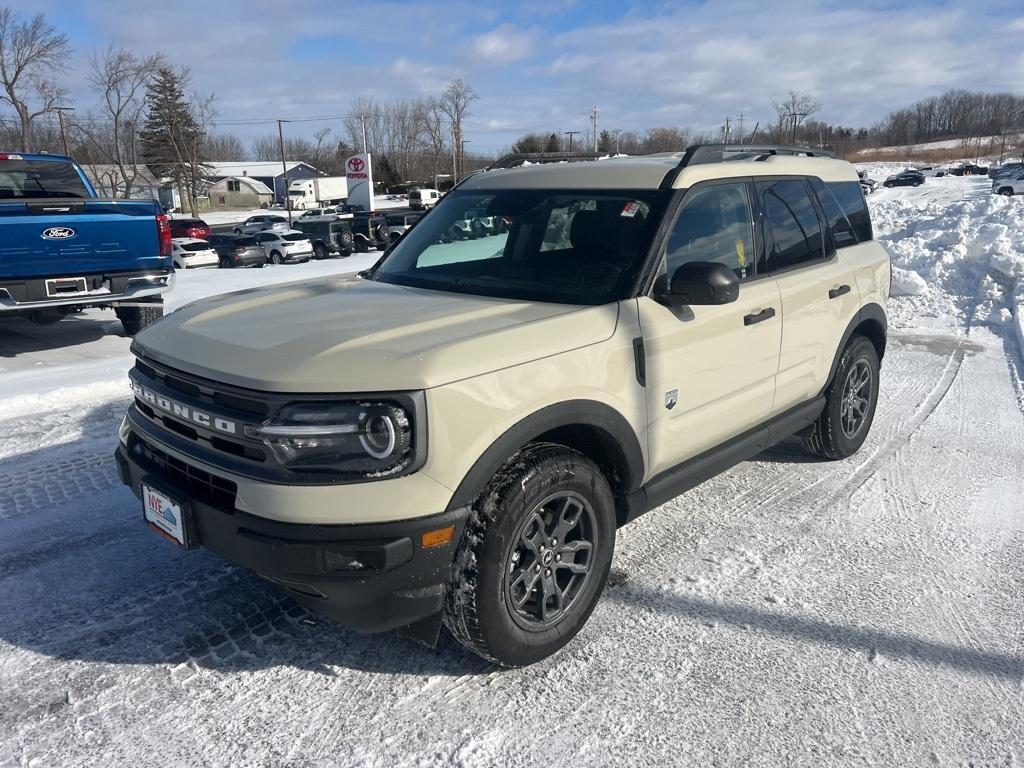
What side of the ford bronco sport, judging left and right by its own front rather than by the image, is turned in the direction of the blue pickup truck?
right

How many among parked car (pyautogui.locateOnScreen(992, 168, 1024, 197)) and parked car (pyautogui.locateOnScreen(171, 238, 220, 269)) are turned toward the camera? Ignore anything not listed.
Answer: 0

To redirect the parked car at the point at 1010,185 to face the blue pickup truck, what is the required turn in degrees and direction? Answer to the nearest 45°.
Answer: approximately 90° to its left

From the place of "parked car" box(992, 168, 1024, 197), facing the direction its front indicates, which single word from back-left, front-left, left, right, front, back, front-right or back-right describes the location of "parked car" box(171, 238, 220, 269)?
front-left

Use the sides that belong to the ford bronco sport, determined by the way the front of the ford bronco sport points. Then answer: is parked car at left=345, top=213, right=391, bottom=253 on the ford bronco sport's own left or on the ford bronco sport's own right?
on the ford bronco sport's own right

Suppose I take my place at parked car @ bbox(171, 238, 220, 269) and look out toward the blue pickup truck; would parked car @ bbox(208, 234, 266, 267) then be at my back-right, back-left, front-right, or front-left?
back-left

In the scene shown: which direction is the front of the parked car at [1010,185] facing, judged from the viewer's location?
facing to the left of the viewer

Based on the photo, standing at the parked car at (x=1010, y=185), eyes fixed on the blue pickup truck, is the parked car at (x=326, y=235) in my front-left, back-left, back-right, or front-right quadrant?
front-right

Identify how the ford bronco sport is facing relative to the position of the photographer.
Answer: facing the viewer and to the left of the viewer

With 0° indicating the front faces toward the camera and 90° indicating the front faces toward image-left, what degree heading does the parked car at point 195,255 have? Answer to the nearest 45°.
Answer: approximately 135°

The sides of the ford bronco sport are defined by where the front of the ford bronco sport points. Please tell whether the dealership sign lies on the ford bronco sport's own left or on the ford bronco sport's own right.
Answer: on the ford bronco sport's own right

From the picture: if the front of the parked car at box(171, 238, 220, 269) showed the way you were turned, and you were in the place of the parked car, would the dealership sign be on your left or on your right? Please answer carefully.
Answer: on your right

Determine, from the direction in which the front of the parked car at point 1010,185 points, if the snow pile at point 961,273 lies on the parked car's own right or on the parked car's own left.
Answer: on the parked car's own left

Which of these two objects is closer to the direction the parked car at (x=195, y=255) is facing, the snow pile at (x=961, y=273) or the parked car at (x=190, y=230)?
the parked car
